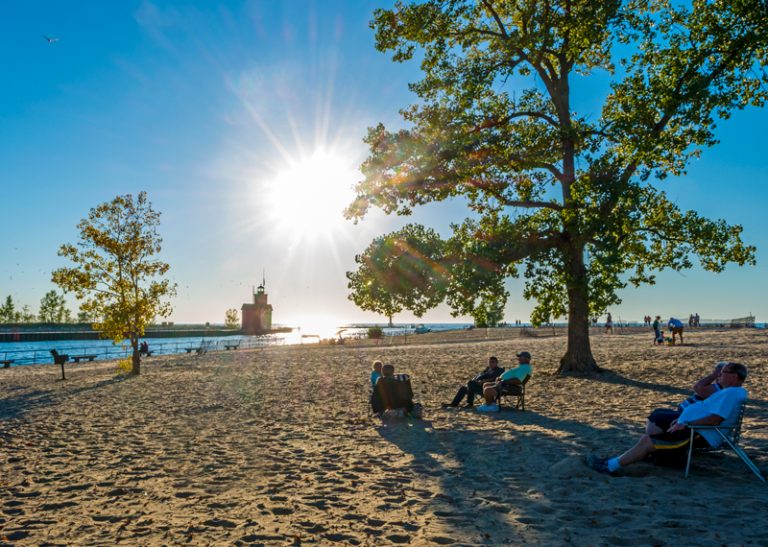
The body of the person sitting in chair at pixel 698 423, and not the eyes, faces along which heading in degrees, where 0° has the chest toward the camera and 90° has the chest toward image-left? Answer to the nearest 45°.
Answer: approximately 90°

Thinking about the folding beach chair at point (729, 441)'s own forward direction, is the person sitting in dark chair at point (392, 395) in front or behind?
in front

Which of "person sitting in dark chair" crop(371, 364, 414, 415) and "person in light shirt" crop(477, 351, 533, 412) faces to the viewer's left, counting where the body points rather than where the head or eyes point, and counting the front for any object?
the person in light shirt

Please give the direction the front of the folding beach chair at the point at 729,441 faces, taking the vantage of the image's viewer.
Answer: facing to the left of the viewer

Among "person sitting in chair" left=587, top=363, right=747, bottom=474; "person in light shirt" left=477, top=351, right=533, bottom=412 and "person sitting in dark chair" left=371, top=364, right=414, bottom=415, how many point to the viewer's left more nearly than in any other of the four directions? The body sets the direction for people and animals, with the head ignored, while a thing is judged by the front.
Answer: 2

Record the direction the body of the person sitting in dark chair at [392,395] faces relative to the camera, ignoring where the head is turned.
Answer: away from the camera

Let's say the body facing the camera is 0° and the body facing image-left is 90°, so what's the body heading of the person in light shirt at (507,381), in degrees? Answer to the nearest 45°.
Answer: approximately 90°
